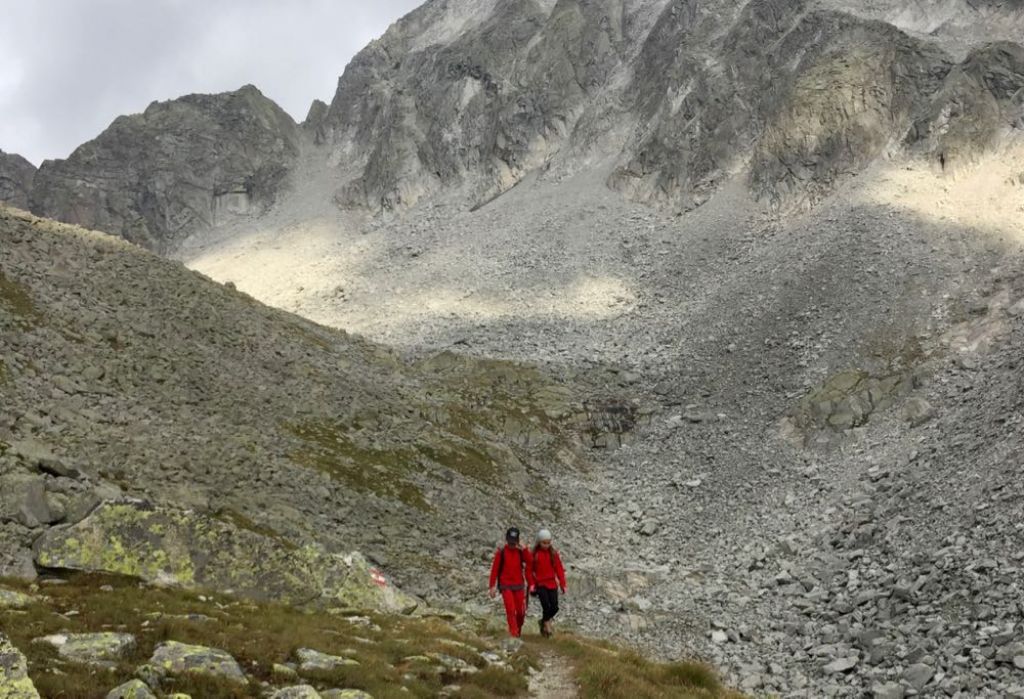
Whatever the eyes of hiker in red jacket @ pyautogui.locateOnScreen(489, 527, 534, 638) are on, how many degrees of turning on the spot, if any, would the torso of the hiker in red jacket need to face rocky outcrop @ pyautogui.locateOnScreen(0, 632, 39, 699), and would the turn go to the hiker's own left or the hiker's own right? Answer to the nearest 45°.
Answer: approximately 45° to the hiker's own right

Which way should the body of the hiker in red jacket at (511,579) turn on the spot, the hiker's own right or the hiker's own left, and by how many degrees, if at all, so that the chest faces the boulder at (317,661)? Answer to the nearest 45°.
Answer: approximately 45° to the hiker's own right

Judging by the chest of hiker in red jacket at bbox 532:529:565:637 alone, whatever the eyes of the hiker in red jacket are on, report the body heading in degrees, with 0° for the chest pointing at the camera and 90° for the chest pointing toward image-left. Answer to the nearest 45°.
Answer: approximately 0°

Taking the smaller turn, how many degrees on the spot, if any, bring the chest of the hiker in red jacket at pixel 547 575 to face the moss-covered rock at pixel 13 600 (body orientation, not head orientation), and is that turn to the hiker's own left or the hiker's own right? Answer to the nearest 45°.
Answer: approximately 45° to the hiker's own right

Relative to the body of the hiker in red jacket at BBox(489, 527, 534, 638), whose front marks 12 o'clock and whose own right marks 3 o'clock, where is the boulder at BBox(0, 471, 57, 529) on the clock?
The boulder is roughly at 3 o'clock from the hiker in red jacket.

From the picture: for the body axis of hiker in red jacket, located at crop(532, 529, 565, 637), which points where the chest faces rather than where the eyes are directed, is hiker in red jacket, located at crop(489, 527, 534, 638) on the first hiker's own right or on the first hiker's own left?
on the first hiker's own right

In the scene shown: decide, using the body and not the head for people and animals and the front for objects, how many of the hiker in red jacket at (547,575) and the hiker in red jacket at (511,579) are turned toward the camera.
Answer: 2

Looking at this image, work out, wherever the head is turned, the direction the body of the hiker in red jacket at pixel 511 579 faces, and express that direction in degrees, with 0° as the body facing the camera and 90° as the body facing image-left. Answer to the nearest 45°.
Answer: approximately 0°

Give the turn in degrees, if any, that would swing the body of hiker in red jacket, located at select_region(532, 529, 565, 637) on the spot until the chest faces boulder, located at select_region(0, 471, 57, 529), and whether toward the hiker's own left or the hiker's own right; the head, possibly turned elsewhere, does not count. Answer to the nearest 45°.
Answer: approximately 90° to the hiker's own right

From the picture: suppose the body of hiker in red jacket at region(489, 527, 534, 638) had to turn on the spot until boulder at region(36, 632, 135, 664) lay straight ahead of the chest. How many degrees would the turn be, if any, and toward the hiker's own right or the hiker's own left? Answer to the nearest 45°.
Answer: approximately 45° to the hiker's own right
